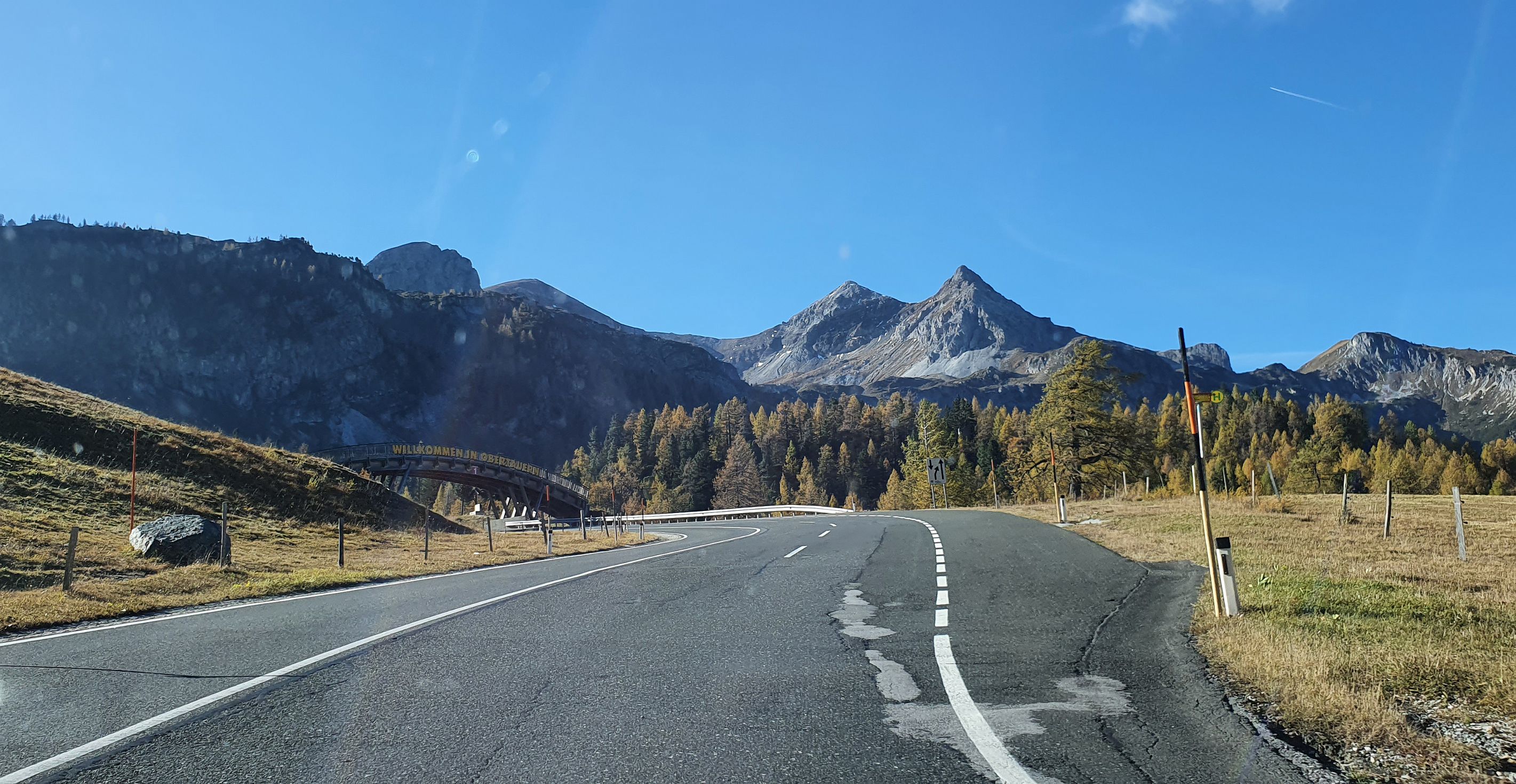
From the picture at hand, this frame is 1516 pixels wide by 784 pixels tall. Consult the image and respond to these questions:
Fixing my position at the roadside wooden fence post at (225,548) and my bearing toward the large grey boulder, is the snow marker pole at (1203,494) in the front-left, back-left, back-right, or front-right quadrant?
back-left

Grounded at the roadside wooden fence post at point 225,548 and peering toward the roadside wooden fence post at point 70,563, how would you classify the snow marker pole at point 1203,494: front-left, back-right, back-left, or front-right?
front-left

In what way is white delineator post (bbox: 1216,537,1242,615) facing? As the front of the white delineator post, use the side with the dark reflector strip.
toward the camera

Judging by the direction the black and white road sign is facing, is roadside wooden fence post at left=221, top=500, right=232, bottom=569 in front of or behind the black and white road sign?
in front

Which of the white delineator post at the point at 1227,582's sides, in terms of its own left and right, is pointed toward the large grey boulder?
right

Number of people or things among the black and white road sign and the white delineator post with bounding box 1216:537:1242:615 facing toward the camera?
2

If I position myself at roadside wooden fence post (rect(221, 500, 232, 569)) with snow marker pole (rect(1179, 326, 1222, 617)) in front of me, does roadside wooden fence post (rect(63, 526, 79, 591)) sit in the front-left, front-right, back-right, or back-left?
front-right

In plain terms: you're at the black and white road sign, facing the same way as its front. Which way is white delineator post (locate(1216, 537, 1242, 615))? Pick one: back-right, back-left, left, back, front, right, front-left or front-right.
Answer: front

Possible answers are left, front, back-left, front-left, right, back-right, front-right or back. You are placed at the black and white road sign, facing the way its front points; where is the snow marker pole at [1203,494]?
front

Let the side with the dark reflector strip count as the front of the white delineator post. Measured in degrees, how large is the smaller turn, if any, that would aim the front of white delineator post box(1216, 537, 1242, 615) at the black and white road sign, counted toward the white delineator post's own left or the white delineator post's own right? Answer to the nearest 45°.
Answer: approximately 180°

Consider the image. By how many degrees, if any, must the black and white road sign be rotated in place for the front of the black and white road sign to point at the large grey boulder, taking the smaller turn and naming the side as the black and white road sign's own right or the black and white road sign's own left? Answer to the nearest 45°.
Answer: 0° — it already faces it

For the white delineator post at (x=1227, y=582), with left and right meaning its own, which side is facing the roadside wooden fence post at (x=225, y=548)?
right

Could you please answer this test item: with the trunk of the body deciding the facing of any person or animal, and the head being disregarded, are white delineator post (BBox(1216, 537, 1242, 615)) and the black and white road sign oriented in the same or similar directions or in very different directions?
same or similar directions
